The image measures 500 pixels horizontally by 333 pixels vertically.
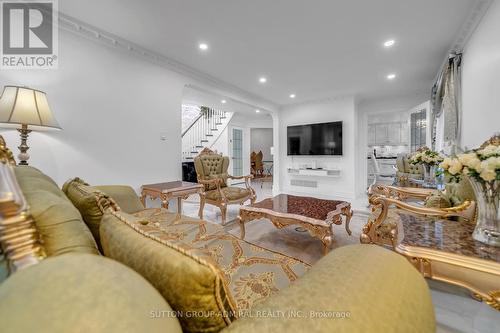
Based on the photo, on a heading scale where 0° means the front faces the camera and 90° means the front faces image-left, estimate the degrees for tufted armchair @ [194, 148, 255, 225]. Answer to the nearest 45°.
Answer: approximately 315°

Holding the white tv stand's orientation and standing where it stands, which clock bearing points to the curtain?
The curtain is roughly at 11 o'clock from the white tv stand.

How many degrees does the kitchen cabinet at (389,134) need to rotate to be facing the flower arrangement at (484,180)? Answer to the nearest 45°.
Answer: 0° — it already faces it

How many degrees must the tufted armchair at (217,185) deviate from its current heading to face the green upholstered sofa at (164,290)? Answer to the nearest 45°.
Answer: approximately 45° to its right

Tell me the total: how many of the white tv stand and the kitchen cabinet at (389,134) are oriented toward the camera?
2

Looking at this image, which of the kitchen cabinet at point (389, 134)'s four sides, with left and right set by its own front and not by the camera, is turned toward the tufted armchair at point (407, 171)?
front
